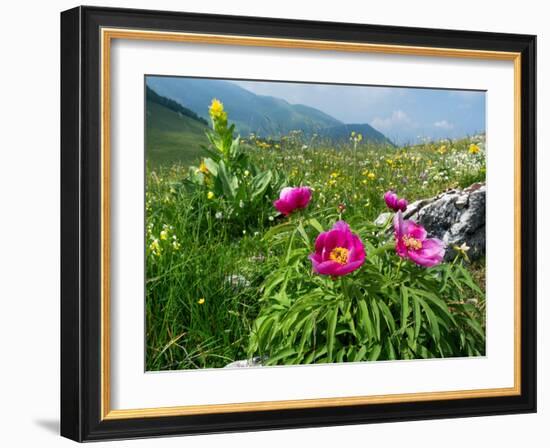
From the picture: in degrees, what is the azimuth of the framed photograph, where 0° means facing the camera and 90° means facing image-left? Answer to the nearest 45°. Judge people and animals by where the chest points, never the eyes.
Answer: approximately 315°
